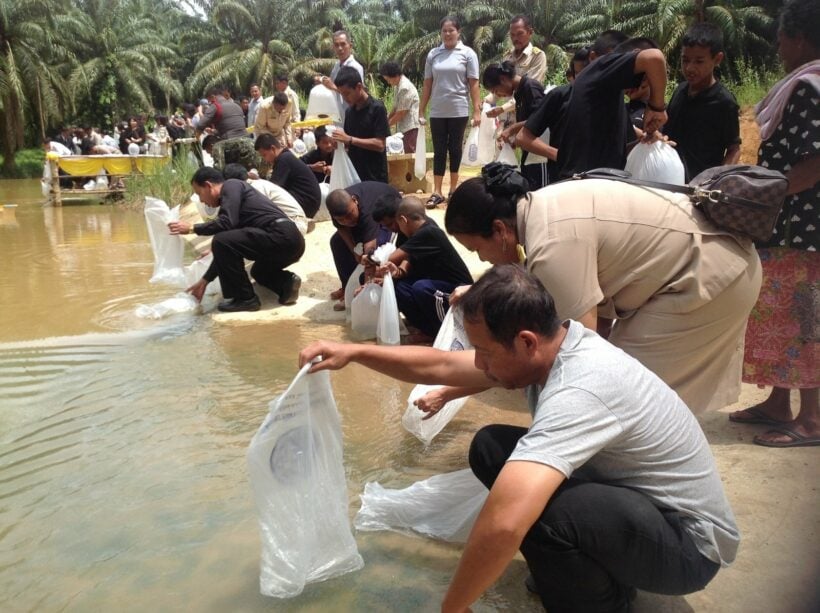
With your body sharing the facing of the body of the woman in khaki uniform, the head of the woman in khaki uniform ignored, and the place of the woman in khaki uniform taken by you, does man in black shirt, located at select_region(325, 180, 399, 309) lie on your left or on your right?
on your right

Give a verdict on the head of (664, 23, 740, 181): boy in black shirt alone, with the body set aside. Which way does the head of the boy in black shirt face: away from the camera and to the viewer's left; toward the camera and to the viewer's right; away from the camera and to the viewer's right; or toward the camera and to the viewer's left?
toward the camera and to the viewer's left

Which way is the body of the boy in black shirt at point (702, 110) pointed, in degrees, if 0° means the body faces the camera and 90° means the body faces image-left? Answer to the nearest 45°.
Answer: approximately 45°

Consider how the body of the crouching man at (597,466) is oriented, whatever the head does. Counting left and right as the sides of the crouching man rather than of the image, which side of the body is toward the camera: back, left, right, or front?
left

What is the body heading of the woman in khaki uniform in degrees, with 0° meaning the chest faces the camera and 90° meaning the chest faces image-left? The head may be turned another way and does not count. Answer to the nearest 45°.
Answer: approximately 90°

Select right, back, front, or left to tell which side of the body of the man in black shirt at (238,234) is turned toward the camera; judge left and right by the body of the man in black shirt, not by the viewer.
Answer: left

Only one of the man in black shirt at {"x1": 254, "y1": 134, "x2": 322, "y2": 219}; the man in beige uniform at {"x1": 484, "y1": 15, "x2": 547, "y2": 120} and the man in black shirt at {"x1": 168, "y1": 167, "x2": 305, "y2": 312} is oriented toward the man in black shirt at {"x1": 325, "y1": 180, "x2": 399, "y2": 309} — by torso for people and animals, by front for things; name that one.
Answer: the man in beige uniform

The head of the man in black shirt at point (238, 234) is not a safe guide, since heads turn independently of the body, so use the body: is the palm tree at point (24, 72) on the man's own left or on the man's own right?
on the man's own right

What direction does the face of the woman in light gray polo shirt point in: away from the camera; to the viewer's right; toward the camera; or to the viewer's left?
toward the camera

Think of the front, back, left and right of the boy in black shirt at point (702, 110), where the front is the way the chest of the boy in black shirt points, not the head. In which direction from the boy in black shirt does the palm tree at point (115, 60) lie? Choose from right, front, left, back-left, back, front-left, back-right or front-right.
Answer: right

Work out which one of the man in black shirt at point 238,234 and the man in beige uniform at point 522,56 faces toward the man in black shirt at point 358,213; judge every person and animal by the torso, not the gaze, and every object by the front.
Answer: the man in beige uniform

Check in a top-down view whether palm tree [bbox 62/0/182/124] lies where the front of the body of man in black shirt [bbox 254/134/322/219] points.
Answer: no

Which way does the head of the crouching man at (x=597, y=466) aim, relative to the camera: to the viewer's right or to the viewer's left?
to the viewer's left

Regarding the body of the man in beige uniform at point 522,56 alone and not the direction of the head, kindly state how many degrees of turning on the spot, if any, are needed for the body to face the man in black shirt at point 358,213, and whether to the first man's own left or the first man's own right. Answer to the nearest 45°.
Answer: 0° — they already face them

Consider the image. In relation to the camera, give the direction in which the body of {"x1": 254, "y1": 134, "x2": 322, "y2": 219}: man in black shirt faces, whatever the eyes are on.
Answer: to the viewer's left

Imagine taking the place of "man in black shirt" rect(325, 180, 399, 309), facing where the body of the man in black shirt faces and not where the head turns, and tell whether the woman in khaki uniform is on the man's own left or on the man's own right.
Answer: on the man's own left
